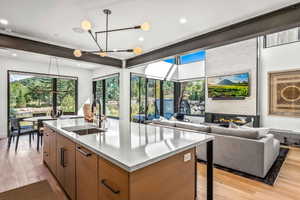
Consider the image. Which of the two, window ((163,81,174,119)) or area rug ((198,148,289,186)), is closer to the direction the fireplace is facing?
the area rug

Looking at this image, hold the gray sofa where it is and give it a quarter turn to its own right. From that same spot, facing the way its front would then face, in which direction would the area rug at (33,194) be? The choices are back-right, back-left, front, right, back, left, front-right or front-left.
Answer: right

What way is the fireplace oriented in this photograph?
toward the camera

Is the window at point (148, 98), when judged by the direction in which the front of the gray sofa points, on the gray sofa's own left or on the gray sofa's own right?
on the gray sofa's own left

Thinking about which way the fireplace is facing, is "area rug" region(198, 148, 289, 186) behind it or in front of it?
in front

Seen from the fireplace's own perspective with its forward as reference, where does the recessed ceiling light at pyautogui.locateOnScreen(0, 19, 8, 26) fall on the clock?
The recessed ceiling light is roughly at 1 o'clock from the fireplace.

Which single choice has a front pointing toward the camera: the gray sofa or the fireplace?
the fireplace

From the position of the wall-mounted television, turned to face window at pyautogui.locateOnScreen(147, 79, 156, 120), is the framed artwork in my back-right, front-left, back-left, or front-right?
back-left

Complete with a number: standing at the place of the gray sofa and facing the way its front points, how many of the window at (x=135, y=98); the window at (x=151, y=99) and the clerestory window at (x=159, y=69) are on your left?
3

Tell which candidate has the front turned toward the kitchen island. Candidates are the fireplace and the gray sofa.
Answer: the fireplace

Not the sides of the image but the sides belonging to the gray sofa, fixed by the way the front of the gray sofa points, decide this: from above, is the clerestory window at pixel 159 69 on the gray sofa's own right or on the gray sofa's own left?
on the gray sofa's own left

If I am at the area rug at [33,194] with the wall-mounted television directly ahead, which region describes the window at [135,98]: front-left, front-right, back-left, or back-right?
front-left

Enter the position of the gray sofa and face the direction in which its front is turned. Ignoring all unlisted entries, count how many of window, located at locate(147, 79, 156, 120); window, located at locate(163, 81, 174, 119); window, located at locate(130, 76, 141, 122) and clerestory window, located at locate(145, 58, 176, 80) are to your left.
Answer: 4

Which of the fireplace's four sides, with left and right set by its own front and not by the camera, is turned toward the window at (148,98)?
right

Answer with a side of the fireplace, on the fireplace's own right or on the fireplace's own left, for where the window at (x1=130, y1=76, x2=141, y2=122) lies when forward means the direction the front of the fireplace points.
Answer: on the fireplace's own right

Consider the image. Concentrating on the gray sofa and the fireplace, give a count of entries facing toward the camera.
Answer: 1

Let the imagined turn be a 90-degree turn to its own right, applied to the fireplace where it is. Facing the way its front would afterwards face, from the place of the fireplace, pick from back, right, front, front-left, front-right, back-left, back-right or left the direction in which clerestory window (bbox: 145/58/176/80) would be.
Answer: front

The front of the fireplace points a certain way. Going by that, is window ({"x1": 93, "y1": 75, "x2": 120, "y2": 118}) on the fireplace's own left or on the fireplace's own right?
on the fireplace's own right

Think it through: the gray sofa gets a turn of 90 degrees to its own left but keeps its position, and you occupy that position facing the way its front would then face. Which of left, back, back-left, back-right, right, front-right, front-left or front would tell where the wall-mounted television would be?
front-right
